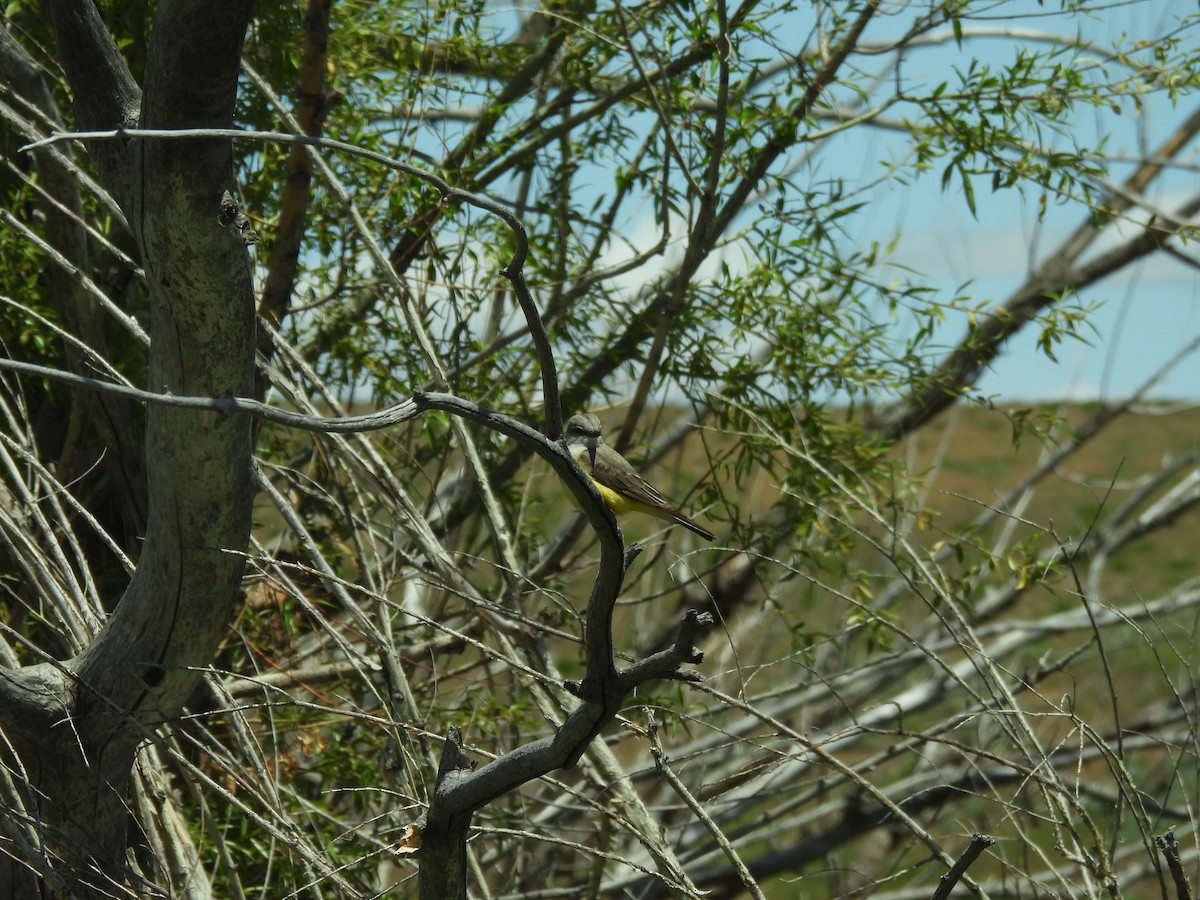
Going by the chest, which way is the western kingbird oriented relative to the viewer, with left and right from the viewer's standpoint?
facing to the left of the viewer
